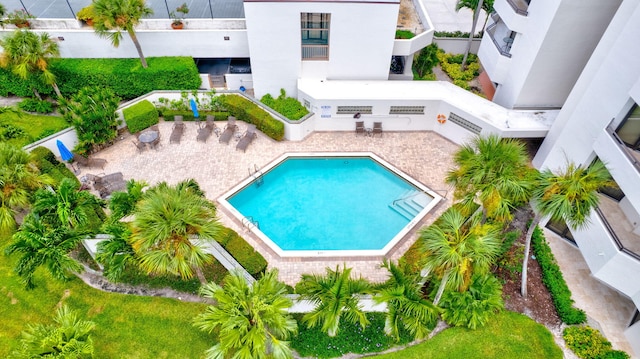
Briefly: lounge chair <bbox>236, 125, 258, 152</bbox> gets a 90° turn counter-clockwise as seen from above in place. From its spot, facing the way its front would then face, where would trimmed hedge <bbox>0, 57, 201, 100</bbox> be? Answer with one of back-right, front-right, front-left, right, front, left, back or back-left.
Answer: back

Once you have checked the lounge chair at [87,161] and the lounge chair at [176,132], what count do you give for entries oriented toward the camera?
1

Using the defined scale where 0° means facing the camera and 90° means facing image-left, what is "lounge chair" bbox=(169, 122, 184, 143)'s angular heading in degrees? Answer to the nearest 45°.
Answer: approximately 0°

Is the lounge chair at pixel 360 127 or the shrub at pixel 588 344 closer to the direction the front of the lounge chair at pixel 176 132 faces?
the shrub

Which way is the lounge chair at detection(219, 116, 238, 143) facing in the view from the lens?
facing the viewer and to the left of the viewer

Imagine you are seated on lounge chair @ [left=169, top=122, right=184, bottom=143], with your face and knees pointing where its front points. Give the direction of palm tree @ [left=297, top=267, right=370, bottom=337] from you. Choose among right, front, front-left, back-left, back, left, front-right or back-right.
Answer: front

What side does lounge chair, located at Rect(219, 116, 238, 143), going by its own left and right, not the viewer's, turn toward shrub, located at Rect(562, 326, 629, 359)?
left

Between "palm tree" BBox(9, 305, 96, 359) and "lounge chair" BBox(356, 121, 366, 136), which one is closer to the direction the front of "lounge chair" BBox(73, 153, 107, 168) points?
the lounge chair

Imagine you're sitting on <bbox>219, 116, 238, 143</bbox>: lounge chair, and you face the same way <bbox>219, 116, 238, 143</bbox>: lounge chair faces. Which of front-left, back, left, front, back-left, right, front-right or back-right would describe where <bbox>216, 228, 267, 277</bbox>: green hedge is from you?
front-left

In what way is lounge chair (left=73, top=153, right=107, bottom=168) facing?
to the viewer's right

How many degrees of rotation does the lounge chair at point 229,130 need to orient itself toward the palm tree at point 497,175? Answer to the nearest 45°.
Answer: approximately 90° to its left
